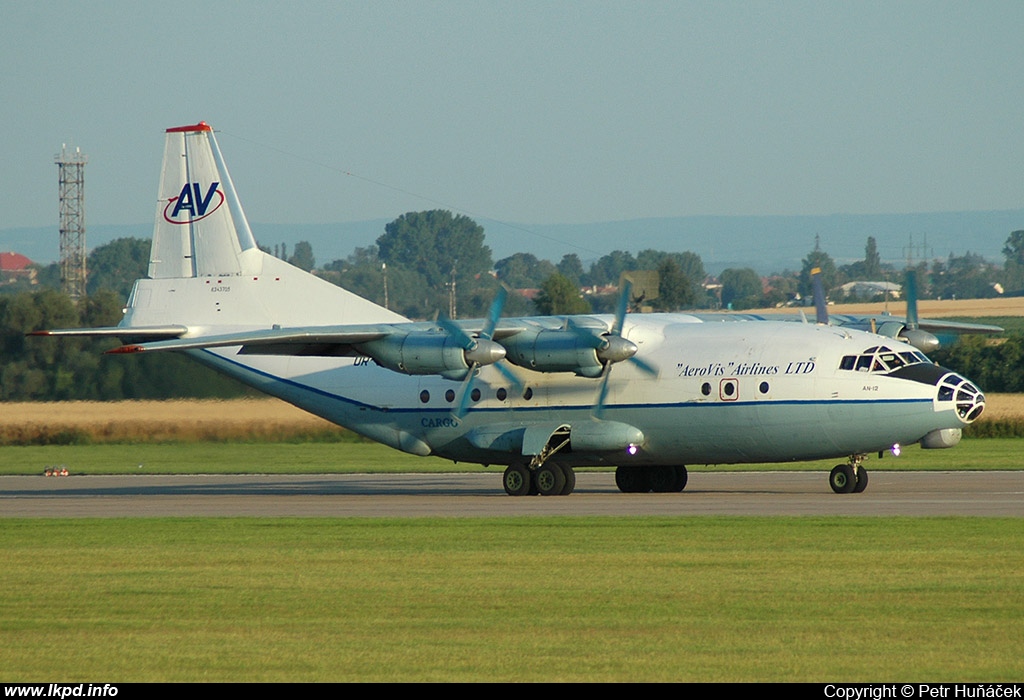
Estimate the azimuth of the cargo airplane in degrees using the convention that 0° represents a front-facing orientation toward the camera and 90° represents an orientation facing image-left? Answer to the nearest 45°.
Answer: approximately 315°
